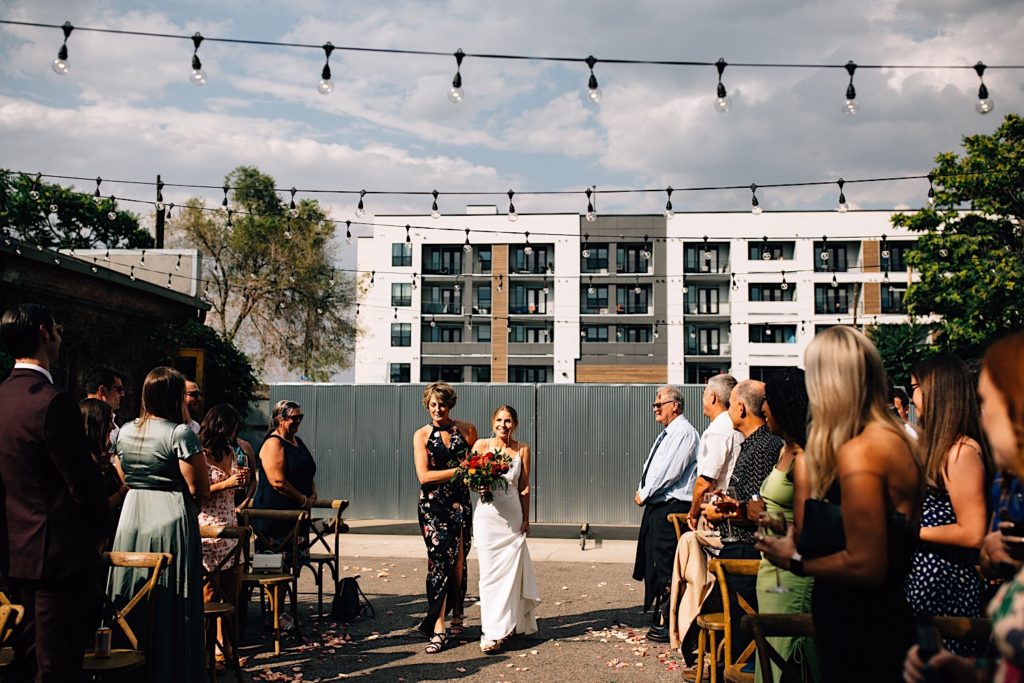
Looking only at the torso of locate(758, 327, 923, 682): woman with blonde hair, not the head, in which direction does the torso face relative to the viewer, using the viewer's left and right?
facing away from the viewer and to the left of the viewer

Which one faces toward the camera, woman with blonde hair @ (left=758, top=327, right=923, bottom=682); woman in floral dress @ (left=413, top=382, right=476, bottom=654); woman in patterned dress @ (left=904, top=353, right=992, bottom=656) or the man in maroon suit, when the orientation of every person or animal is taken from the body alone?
the woman in floral dress

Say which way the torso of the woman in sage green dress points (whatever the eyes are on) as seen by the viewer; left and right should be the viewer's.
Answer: facing away from the viewer and to the right of the viewer

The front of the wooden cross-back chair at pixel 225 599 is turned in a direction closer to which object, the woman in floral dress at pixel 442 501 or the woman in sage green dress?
the woman in sage green dress

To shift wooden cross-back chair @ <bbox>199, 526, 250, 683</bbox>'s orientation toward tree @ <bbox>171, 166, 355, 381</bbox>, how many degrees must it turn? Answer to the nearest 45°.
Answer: approximately 135° to its right

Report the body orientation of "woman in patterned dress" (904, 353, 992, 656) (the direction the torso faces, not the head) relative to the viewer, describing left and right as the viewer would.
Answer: facing to the left of the viewer

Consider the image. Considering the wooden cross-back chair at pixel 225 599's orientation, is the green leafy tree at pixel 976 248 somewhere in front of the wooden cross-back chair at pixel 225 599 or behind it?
behind

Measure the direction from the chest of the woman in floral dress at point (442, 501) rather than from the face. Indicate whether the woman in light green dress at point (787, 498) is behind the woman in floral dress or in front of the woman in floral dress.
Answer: in front

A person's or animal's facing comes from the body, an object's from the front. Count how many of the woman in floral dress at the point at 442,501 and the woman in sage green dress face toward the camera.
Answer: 1

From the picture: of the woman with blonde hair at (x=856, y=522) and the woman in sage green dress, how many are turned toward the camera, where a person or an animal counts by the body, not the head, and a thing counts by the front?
0

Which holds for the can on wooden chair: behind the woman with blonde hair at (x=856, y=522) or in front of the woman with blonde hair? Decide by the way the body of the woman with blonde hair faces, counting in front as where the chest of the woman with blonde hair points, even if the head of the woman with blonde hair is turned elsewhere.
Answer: in front

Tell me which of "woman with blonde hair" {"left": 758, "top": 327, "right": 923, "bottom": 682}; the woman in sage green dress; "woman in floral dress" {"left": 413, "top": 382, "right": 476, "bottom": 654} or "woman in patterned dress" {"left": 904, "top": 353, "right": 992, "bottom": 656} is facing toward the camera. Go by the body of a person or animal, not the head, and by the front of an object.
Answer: the woman in floral dress

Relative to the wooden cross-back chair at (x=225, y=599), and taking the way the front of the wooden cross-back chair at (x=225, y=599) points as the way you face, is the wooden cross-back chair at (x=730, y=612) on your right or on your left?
on your left

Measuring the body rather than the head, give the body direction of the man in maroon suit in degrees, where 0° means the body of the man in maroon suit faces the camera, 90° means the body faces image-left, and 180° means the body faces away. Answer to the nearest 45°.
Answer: approximately 225°
